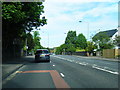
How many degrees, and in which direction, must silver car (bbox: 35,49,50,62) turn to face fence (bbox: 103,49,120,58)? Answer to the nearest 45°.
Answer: approximately 45° to its right

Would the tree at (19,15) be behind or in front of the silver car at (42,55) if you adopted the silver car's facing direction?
behind

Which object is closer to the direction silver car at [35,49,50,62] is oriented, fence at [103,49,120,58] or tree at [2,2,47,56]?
the fence

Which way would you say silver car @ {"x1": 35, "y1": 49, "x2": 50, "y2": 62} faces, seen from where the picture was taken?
facing away from the viewer
